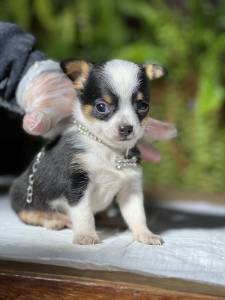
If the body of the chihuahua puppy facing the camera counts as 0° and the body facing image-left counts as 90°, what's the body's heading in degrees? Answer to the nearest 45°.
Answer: approximately 315°
